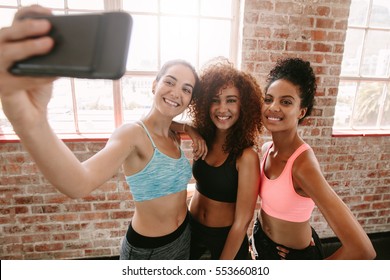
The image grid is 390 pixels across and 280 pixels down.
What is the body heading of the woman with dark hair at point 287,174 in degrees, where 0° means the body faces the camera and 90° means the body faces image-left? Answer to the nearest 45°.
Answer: approximately 45°
